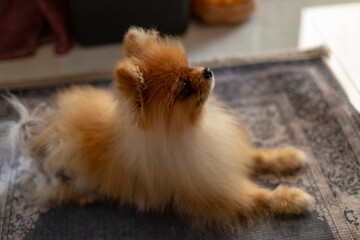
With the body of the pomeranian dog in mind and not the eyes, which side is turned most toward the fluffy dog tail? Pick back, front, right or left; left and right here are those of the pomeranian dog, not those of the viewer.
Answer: back

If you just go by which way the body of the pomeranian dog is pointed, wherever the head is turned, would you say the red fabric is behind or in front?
behind

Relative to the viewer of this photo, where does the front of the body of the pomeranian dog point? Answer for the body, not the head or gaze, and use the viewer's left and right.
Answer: facing to the right of the viewer
